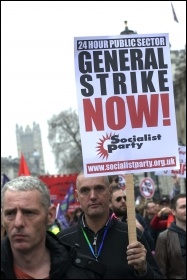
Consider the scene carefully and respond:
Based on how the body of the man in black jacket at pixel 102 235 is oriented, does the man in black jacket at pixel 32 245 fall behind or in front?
in front

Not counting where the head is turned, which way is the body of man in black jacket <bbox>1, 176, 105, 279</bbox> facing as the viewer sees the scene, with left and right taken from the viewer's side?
facing the viewer and to the left of the viewer

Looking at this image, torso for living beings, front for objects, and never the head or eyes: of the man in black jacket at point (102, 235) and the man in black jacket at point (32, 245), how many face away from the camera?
0

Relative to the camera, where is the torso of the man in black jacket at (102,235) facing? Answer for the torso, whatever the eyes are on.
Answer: toward the camera

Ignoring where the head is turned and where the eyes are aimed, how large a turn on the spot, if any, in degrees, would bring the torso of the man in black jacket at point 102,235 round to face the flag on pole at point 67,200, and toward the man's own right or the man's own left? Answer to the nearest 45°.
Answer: approximately 180°

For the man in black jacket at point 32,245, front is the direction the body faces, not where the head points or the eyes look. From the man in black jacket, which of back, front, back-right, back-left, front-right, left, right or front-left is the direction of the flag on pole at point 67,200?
back-right

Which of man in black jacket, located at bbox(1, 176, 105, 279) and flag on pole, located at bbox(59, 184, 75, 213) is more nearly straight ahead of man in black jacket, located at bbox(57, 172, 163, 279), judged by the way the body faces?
the man in black jacket
